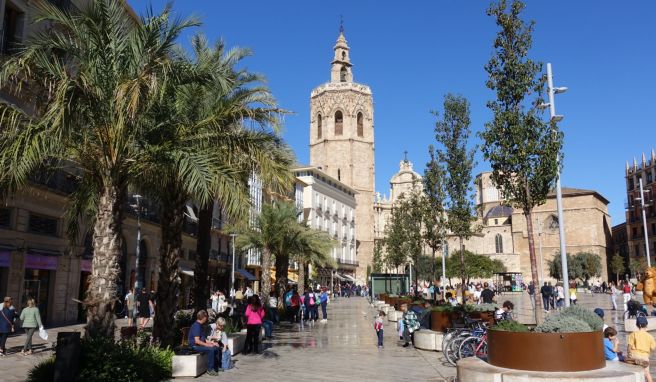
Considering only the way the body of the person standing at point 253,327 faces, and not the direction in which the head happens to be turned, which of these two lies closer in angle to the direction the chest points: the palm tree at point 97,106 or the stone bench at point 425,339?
the stone bench

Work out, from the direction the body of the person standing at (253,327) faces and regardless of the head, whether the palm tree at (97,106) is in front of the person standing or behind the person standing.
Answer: behind

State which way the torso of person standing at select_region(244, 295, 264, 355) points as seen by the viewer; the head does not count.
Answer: away from the camera

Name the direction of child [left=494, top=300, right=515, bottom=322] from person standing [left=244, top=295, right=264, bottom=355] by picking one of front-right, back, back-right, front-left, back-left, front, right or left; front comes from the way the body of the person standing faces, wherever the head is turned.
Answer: right

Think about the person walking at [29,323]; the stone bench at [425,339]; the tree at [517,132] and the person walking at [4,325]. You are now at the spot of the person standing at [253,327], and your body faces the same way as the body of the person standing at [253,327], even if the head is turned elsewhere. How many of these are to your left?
2
